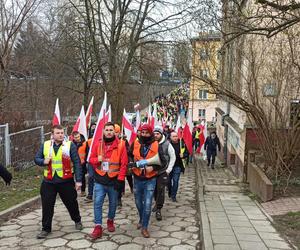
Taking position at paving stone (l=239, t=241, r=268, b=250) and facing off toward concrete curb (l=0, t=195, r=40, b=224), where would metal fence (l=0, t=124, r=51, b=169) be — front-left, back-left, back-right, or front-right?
front-right

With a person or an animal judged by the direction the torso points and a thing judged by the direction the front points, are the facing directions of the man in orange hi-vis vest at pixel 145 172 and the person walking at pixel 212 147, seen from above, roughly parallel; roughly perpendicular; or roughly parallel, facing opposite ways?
roughly parallel

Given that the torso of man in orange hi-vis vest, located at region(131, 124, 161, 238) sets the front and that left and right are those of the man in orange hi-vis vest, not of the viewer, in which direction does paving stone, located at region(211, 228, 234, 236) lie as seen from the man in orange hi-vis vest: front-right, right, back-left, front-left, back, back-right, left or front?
left

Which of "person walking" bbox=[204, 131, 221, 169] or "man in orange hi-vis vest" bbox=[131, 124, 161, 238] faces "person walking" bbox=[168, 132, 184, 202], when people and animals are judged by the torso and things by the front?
"person walking" bbox=[204, 131, 221, 169]

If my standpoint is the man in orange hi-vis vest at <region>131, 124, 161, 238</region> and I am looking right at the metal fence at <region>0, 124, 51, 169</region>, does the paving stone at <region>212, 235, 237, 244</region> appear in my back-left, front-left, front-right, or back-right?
back-right

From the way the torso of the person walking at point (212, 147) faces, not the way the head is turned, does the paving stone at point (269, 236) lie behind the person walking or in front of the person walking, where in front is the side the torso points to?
in front

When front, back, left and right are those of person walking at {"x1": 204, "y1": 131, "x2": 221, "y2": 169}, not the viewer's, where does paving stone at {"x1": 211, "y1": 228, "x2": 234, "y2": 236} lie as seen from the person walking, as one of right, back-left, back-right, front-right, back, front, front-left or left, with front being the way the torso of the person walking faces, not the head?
front

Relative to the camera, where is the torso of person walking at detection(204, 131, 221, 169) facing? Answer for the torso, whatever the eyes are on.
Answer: toward the camera

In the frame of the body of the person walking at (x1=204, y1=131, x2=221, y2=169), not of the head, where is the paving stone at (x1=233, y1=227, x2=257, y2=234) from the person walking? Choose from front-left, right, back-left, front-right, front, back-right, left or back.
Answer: front

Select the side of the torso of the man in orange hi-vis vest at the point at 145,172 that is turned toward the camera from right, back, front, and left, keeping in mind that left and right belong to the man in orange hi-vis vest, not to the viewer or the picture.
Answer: front

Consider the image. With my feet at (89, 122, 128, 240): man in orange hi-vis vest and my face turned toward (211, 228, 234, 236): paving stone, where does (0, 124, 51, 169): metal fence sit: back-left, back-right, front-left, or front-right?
back-left

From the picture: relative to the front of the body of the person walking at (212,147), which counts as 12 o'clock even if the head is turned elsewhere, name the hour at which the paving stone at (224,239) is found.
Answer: The paving stone is roughly at 12 o'clock from the person walking.

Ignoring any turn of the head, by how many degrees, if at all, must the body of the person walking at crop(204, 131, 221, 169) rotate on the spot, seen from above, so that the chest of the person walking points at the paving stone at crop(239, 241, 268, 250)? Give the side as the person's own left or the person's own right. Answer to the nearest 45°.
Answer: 0° — they already face it

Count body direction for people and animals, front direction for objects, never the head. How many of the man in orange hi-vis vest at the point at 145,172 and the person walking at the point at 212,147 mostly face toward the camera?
2

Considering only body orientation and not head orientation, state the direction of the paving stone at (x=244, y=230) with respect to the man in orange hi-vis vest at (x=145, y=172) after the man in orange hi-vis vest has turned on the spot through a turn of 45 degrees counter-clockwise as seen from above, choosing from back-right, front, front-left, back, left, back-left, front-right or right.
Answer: front-left

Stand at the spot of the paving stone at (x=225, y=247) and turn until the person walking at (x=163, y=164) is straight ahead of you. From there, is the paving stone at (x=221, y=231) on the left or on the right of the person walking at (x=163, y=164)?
right
